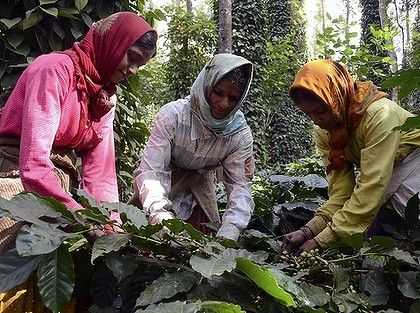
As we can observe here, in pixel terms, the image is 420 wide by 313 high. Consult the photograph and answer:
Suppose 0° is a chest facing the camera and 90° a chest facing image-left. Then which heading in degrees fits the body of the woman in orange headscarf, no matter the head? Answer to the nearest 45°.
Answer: approximately 45°

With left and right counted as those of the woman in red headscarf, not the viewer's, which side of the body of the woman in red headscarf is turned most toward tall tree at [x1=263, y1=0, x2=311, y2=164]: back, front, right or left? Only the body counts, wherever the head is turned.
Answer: left

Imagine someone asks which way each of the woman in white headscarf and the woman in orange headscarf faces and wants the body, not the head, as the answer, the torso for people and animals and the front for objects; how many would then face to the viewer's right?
0

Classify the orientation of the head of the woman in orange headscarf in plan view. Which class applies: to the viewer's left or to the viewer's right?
to the viewer's left

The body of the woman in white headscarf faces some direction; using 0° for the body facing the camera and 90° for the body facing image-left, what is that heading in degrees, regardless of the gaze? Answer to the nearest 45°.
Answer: approximately 0°

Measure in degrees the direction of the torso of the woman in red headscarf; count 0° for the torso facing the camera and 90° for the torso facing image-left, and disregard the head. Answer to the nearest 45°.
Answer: approximately 315°

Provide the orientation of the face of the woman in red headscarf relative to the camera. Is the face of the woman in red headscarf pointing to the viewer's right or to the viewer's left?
to the viewer's right

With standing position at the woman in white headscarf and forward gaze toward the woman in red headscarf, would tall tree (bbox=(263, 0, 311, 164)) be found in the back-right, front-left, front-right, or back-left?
back-right

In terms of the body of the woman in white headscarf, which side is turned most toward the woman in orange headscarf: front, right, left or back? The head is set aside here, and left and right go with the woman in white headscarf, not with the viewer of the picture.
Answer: left

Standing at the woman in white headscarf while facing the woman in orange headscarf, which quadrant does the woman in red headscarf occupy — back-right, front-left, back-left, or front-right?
back-right

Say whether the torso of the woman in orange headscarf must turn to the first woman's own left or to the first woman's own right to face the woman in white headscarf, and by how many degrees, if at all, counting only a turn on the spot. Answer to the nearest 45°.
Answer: approximately 45° to the first woman's own right

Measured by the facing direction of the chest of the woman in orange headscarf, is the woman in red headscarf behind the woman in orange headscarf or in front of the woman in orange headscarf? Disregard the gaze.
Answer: in front
